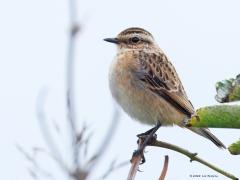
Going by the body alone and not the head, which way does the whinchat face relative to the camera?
to the viewer's left

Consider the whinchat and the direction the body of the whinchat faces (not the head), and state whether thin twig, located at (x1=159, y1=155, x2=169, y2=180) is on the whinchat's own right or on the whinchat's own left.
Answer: on the whinchat's own left

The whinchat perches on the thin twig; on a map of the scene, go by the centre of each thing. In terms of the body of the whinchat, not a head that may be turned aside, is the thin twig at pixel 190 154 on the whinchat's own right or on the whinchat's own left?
on the whinchat's own left
